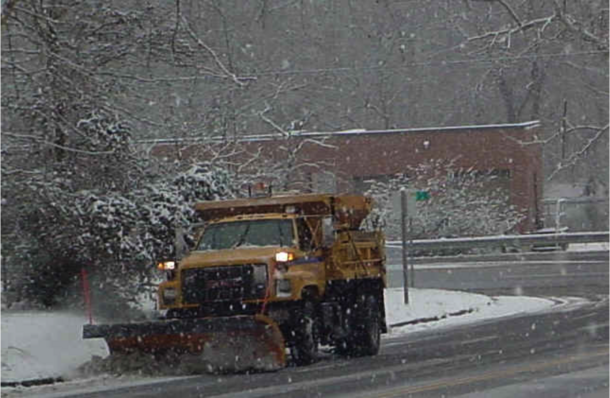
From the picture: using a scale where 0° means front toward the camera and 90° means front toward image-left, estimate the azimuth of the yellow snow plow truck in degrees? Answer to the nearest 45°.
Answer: approximately 45°

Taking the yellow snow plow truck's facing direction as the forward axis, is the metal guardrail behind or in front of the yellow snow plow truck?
behind

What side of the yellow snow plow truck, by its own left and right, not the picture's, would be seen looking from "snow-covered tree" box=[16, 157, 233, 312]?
right
